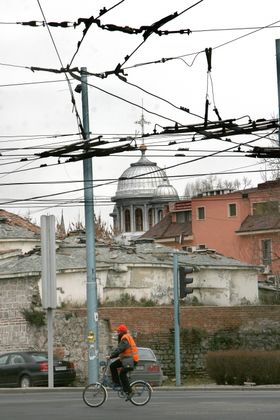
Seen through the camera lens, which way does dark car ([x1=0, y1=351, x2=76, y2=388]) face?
facing away from the viewer and to the left of the viewer

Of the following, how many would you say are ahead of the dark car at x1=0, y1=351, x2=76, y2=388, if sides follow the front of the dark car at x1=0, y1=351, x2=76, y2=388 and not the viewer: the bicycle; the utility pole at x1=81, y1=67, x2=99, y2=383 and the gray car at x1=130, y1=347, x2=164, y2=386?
0

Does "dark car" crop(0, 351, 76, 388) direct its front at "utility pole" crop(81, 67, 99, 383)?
no

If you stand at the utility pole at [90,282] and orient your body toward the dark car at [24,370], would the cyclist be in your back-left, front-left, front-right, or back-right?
back-left
